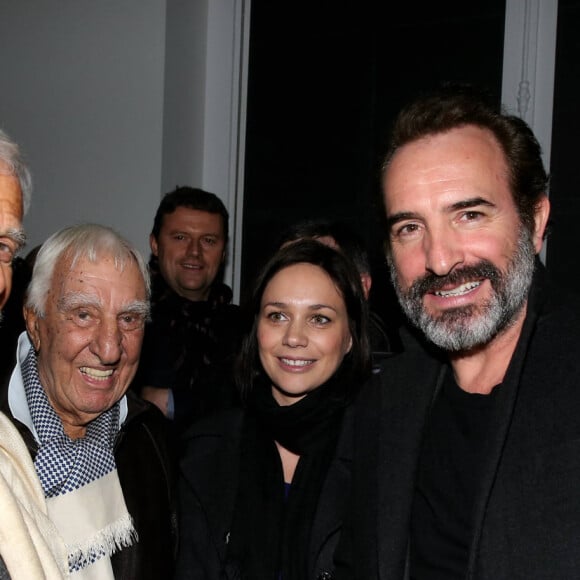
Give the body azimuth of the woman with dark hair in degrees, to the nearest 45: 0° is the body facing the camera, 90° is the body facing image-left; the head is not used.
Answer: approximately 0°

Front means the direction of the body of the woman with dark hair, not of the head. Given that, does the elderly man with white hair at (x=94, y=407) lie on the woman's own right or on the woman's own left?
on the woman's own right

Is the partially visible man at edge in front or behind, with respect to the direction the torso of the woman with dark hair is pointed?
in front
